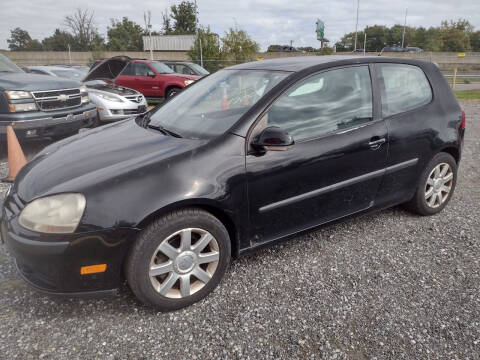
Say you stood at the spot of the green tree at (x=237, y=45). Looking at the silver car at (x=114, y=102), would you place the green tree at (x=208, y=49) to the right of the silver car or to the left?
right

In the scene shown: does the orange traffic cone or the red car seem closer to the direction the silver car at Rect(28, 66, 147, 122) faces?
the orange traffic cone

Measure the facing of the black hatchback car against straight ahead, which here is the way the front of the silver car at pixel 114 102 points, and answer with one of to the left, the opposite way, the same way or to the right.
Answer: to the right

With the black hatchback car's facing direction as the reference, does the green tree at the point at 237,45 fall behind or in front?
behind

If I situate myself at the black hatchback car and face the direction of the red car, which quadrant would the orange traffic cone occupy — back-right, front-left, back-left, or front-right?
front-left

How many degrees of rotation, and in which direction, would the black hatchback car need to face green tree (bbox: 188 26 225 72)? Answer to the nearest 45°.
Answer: approximately 135° to its right

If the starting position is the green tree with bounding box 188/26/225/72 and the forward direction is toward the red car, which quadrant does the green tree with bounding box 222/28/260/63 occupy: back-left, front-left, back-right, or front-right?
back-left

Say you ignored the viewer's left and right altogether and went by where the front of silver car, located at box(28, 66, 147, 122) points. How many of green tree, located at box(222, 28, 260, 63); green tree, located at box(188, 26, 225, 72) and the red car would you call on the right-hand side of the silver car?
0

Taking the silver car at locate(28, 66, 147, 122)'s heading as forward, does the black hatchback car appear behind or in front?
in front

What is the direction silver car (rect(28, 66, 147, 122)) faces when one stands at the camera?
facing the viewer and to the right of the viewer

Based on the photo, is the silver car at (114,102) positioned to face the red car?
no

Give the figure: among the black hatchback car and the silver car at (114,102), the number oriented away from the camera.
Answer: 0

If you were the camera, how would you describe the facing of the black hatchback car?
facing the viewer and to the left of the viewer

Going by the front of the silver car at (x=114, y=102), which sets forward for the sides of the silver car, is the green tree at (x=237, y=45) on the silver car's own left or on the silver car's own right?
on the silver car's own left
